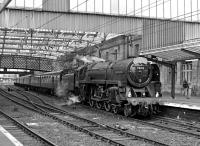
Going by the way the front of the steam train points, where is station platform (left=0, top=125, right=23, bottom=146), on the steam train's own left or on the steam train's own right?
on the steam train's own right

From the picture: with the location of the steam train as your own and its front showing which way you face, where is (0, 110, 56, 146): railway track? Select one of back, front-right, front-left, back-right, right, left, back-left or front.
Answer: right

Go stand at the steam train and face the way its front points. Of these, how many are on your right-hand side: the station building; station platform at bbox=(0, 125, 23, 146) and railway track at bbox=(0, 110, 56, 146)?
2

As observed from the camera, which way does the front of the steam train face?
facing the viewer and to the right of the viewer
